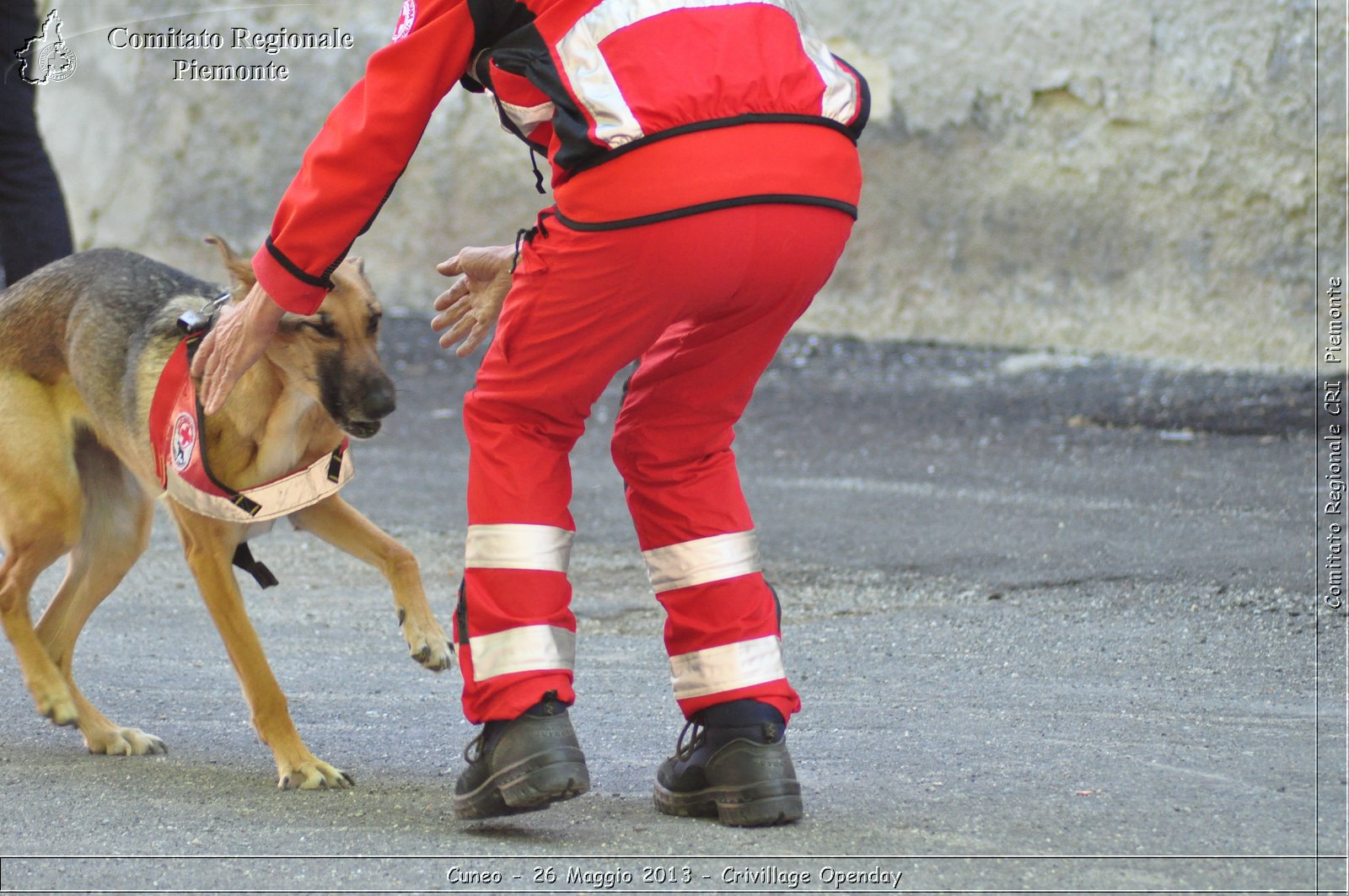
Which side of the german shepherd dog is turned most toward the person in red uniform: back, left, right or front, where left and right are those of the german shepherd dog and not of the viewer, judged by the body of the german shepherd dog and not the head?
front

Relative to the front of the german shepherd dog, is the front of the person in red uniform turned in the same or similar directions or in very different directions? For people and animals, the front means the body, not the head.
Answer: very different directions

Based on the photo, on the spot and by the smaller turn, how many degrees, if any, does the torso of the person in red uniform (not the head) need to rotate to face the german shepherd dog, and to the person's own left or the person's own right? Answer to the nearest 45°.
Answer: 0° — they already face it

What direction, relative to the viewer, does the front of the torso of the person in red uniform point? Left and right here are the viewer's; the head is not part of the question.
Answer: facing away from the viewer and to the left of the viewer

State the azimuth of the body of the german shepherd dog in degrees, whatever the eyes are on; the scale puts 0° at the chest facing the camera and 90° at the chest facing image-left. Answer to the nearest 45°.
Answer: approximately 315°
